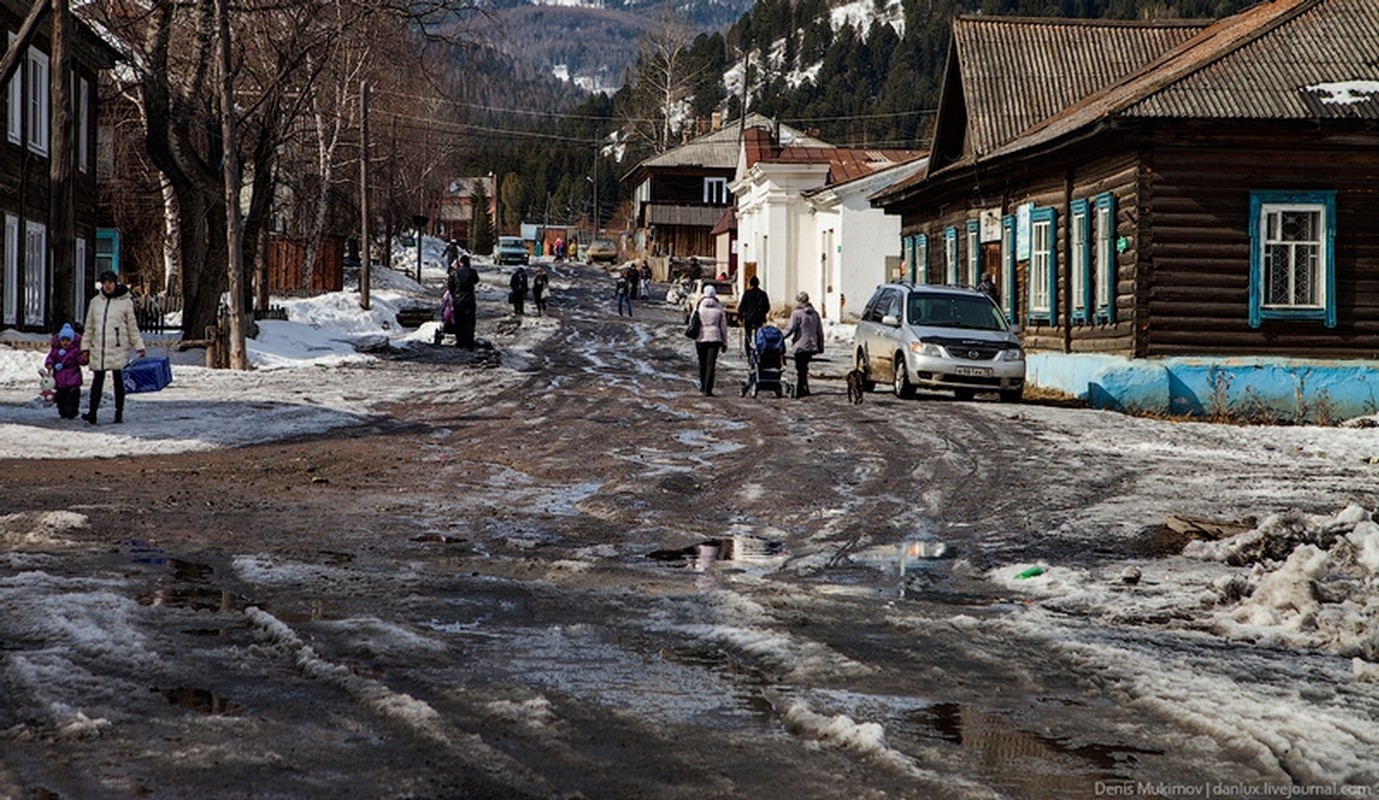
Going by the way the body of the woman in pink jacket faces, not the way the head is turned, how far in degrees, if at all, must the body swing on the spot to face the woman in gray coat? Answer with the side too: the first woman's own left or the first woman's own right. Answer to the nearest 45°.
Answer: approximately 45° to the first woman's own right

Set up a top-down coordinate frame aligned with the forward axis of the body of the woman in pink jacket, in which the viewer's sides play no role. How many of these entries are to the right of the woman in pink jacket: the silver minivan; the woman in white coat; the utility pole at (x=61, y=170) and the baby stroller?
2

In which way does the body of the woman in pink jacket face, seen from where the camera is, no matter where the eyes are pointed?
away from the camera

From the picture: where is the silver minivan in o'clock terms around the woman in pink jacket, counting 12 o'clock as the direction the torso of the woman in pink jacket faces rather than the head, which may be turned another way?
The silver minivan is roughly at 3 o'clock from the woman in pink jacket.
